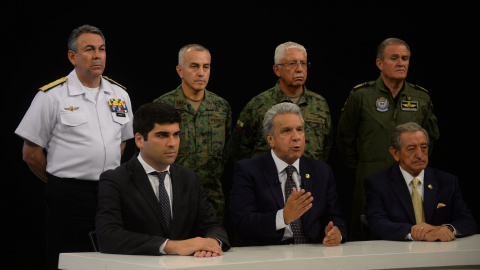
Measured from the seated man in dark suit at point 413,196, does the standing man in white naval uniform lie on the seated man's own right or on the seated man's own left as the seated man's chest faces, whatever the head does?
on the seated man's own right

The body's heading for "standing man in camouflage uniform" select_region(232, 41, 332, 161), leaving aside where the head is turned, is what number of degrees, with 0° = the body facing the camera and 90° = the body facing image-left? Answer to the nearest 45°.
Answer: approximately 315°

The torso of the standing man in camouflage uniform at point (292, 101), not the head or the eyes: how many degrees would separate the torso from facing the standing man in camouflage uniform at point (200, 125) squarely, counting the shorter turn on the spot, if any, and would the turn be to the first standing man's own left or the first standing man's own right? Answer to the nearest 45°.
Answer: approximately 135° to the first standing man's own right

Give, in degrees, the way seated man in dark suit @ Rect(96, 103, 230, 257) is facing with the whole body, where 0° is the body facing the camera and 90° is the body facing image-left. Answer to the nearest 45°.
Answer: approximately 315°

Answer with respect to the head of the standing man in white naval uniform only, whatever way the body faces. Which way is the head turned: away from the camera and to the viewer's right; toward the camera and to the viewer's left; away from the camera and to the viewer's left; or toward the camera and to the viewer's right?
toward the camera and to the viewer's right

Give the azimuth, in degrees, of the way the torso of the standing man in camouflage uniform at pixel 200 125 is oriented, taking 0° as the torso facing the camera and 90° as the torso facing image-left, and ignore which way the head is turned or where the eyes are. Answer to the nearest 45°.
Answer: approximately 315°

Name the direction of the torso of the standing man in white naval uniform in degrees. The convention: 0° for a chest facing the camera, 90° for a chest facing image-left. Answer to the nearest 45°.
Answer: approximately 315°

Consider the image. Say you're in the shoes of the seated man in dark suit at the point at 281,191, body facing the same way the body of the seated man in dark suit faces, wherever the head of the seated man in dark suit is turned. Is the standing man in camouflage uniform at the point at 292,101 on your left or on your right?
on your left

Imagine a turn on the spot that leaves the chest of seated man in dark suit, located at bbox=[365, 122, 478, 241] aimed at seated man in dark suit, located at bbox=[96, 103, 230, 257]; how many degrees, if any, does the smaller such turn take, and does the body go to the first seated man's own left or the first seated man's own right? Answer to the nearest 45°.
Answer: approximately 90° to the first seated man's own right

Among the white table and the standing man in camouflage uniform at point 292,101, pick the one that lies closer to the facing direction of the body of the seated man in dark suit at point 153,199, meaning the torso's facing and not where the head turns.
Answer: the white table

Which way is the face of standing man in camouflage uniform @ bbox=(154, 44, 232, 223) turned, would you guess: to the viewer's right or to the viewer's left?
to the viewer's right

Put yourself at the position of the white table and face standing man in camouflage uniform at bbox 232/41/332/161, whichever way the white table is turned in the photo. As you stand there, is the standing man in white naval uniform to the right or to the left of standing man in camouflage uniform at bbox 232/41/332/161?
left

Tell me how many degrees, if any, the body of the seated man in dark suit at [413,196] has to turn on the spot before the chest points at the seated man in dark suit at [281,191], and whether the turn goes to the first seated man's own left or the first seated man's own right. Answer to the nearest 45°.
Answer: approximately 90° to the first seated man's own right
